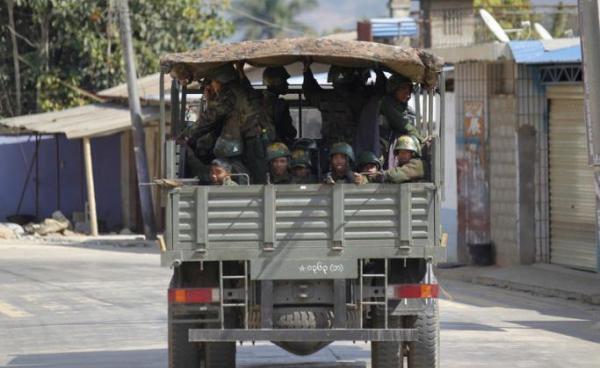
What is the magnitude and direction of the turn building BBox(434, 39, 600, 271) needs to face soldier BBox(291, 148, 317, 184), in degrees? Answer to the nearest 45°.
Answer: approximately 45° to its left

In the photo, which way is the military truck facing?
away from the camera

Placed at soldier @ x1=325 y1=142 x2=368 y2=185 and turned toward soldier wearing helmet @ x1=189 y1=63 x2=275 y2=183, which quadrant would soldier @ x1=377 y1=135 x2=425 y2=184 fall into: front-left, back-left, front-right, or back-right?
back-right

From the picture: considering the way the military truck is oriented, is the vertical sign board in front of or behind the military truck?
in front

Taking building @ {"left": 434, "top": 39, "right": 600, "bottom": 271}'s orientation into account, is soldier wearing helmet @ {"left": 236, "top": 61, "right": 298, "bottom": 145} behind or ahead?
ahead

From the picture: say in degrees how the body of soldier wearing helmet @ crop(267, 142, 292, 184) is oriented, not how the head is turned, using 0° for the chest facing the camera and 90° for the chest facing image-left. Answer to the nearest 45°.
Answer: approximately 0°

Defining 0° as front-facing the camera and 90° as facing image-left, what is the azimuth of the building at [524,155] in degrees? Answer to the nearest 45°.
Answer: approximately 45°

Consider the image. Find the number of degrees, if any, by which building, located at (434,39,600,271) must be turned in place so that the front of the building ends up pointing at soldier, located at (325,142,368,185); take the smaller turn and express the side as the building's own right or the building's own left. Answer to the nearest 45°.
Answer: approximately 45° to the building's own left

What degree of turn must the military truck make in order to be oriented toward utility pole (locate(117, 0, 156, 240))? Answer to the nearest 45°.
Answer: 0° — it already faces it

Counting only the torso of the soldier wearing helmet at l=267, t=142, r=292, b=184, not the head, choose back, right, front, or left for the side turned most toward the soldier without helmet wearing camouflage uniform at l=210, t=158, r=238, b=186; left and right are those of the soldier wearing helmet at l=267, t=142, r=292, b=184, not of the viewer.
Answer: right

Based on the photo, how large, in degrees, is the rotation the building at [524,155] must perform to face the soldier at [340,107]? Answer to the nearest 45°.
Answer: approximately 45° to its left
